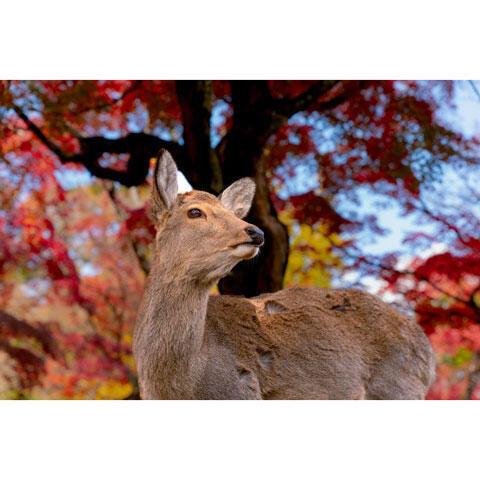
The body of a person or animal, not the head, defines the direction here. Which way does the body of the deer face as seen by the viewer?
to the viewer's left

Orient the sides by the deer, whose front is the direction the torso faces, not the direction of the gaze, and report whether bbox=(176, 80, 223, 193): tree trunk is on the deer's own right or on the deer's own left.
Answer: on the deer's own right

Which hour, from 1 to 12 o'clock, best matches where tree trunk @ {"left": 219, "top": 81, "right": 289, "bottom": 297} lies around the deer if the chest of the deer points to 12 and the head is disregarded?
The tree trunk is roughly at 3 o'clock from the deer.
